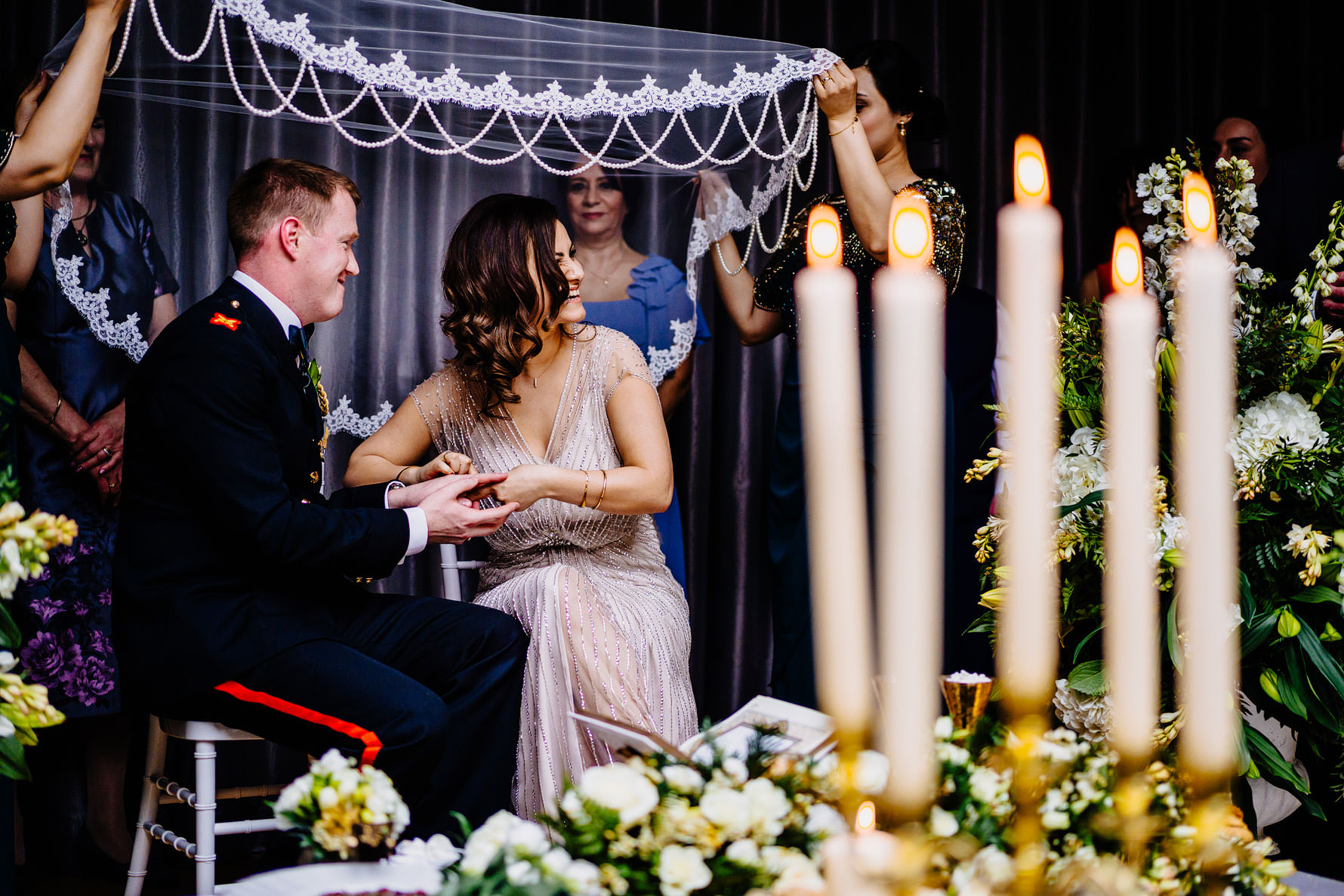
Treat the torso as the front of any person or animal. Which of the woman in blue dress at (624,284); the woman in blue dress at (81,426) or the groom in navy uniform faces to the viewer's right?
the groom in navy uniform

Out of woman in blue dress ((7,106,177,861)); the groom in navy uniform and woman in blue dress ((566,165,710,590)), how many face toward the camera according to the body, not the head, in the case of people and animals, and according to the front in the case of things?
2

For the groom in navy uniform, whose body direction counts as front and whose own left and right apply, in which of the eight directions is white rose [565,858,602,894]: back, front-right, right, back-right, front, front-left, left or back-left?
right

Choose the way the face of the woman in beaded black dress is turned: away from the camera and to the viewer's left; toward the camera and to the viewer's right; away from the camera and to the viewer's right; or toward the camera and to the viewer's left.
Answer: toward the camera and to the viewer's left

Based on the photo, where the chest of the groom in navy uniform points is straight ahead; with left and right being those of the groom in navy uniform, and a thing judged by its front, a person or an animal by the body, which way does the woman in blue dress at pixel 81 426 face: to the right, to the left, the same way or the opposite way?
to the right

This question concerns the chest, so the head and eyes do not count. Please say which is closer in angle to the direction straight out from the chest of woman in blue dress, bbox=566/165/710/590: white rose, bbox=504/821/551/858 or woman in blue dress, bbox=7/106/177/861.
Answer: the white rose

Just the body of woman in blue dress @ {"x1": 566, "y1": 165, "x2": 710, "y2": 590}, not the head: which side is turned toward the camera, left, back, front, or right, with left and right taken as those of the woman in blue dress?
front

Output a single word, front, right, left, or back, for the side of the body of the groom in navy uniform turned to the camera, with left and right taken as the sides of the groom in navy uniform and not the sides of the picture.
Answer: right

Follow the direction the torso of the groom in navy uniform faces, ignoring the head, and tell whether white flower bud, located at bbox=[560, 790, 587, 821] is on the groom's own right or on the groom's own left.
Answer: on the groom's own right

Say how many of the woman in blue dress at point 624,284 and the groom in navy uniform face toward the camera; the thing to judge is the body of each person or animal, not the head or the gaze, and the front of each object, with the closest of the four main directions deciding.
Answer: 1

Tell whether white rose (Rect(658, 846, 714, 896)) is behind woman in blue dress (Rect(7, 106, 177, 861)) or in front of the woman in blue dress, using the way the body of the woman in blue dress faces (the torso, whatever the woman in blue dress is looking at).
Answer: in front

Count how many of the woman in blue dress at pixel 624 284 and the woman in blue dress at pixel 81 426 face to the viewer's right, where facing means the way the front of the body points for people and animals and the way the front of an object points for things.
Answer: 0

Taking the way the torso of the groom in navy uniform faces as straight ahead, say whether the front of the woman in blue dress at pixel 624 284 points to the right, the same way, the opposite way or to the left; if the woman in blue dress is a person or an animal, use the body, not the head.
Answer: to the right
